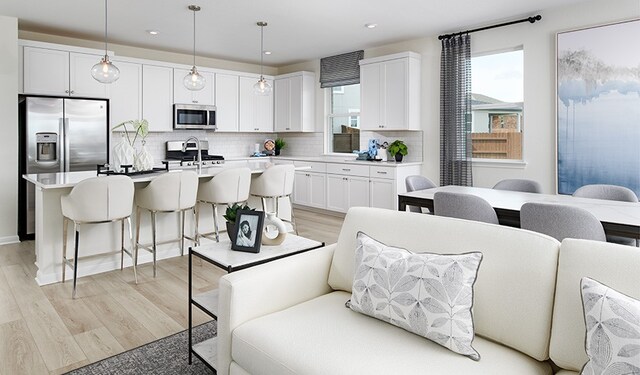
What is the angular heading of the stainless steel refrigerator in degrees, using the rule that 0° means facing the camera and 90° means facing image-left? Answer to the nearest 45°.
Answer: approximately 0°

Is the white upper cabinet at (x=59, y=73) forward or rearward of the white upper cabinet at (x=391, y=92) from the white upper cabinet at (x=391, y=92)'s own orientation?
forward

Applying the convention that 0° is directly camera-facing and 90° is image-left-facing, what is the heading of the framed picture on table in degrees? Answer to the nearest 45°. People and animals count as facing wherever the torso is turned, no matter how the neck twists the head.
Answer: approximately 45°

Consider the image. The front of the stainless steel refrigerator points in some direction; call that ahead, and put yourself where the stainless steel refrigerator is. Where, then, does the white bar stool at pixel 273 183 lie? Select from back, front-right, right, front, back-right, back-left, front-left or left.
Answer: front-left

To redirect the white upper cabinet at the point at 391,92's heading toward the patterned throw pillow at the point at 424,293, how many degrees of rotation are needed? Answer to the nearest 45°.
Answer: approximately 45° to its left

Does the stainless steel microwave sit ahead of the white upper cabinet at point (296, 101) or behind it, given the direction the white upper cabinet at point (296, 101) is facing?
ahead

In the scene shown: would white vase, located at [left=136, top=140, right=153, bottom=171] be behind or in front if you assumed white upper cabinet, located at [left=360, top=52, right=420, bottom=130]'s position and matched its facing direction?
in front

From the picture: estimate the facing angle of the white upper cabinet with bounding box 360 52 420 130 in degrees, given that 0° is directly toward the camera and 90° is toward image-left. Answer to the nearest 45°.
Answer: approximately 45°

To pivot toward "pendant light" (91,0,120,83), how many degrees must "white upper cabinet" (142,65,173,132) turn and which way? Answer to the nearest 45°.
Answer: approximately 45° to its right
